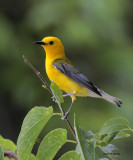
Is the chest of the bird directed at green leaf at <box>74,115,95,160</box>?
no

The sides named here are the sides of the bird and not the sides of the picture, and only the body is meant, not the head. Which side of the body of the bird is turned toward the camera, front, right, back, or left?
left

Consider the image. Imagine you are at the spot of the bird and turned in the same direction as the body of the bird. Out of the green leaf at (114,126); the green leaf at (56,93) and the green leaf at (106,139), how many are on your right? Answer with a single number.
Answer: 0

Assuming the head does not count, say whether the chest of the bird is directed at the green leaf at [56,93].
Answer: no

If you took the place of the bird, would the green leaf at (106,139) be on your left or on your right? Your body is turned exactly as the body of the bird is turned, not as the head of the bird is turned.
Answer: on your left

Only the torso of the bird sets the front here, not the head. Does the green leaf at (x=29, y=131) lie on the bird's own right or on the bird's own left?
on the bird's own left

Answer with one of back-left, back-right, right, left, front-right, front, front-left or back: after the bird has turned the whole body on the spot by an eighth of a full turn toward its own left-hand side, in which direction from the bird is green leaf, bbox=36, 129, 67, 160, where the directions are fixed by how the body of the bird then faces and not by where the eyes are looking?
front-right
